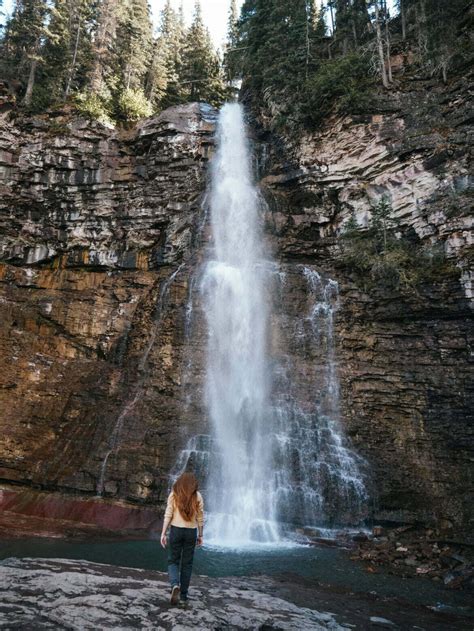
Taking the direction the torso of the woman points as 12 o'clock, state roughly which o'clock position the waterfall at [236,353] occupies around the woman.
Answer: The waterfall is roughly at 12 o'clock from the woman.

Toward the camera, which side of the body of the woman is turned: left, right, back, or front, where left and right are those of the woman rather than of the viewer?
back

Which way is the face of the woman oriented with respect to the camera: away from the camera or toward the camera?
away from the camera

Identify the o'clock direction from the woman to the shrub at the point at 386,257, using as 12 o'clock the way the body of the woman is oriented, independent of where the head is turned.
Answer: The shrub is roughly at 1 o'clock from the woman.
